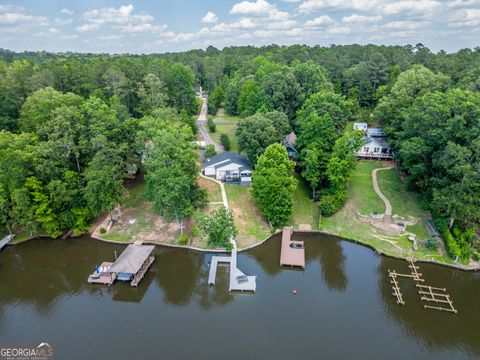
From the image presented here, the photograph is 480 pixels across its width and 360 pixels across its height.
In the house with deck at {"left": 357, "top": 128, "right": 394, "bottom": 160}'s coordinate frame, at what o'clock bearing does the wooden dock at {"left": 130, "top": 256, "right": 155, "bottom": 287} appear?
The wooden dock is roughly at 1 o'clock from the house with deck.

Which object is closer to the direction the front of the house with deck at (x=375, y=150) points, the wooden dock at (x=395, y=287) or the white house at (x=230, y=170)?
the wooden dock

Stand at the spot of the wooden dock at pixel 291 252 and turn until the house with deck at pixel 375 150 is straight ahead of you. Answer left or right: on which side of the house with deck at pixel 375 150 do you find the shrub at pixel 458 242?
right

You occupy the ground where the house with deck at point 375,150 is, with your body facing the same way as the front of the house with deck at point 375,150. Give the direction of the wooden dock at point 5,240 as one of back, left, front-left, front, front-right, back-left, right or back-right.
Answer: front-right

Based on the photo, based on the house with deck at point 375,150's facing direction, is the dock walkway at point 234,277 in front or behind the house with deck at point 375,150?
in front

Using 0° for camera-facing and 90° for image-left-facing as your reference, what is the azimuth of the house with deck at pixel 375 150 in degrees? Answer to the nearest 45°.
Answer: approximately 0°

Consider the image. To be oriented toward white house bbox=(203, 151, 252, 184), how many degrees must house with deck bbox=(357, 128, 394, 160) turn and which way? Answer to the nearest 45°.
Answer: approximately 45° to its right

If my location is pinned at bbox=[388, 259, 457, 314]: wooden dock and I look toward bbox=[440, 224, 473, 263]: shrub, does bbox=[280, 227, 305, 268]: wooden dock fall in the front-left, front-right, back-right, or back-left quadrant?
back-left

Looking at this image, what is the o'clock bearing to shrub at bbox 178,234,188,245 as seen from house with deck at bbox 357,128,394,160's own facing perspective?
The shrub is roughly at 1 o'clock from the house with deck.

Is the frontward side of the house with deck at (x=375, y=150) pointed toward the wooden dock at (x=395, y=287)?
yes

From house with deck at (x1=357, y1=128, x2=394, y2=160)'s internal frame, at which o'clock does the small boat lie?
The small boat is roughly at 1 o'clock from the house with deck.

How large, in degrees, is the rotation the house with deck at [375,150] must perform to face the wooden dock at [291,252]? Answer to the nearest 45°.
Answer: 0° — it already faces it
